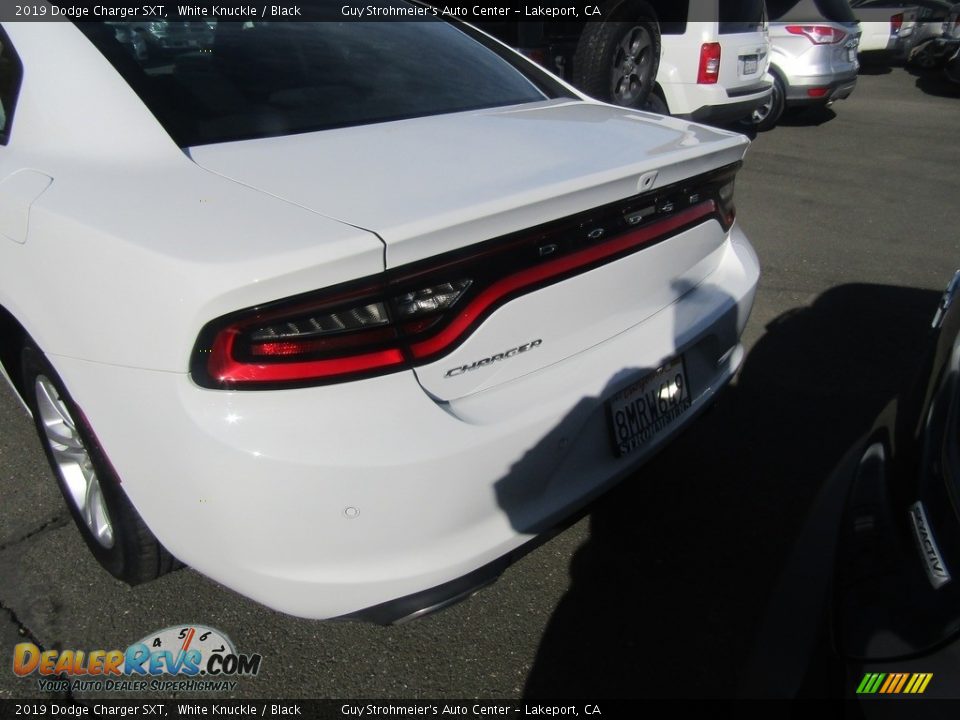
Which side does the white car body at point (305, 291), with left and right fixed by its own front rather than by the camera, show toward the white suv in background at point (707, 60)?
right

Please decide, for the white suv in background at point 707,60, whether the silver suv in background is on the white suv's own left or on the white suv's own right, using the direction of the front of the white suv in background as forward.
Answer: on the white suv's own right

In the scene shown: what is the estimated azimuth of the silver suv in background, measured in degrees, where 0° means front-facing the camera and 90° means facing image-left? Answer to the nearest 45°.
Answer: approximately 135°

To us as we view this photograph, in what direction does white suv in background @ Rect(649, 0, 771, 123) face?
facing away from the viewer and to the left of the viewer

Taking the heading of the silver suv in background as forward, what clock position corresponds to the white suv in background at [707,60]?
The white suv in background is roughly at 8 o'clock from the silver suv in background.

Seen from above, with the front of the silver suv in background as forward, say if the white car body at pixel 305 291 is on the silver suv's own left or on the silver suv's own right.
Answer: on the silver suv's own left

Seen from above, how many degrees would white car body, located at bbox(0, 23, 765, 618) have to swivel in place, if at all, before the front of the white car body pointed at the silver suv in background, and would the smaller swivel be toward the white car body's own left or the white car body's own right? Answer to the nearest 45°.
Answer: approximately 90° to the white car body's own right

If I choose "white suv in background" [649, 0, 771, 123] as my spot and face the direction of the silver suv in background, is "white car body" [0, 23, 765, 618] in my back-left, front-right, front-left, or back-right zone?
back-right

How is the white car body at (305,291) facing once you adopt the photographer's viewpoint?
facing away from the viewer and to the left of the viewer

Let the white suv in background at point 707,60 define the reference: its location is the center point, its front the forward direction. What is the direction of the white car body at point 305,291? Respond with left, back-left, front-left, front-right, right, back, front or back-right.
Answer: back-left
